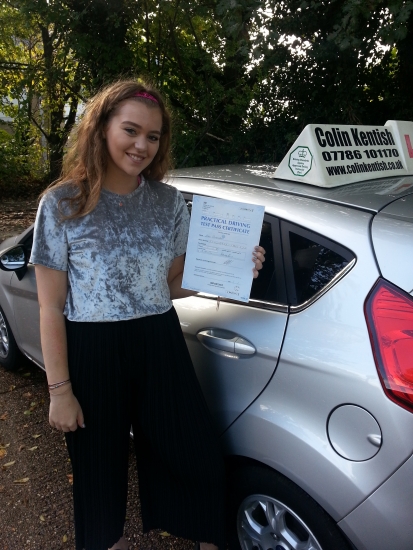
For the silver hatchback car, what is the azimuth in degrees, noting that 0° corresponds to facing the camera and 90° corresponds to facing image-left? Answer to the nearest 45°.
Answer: approximately 135°

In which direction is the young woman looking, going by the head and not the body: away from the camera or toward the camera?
toward the camera
